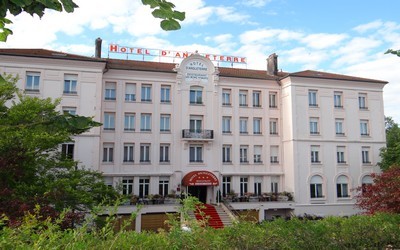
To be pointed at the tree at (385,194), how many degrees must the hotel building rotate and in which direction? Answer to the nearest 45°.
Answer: approximately 45° to its left

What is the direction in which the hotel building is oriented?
toward the camera

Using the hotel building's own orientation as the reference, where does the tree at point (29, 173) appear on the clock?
The tree is roughly at 1 o'clock from the hotel building.

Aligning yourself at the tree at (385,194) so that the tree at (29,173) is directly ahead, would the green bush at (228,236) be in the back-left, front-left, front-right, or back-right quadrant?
front-left
